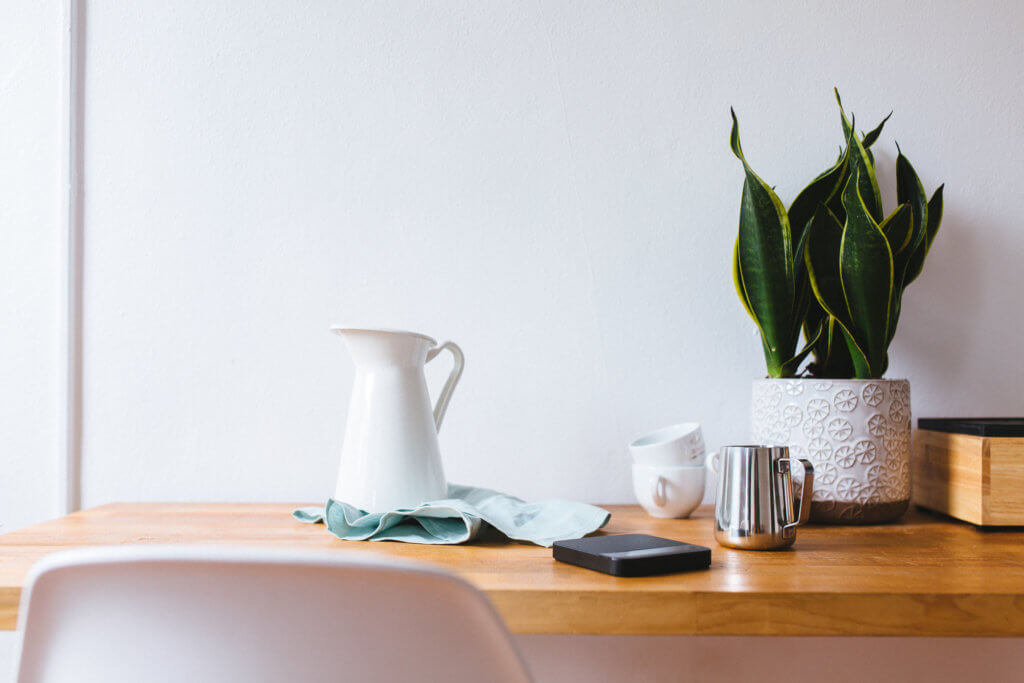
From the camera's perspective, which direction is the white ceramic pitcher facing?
to the viewer's left

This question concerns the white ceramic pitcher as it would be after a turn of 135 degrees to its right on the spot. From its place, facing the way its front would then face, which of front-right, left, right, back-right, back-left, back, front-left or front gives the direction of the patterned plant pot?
front-right

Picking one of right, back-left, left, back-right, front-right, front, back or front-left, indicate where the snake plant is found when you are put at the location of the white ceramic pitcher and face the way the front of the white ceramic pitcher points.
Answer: back
